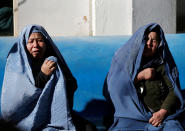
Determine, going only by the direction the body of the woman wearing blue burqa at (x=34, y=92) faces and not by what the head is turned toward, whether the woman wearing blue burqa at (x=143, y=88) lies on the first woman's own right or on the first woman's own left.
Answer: on the first woman's own left

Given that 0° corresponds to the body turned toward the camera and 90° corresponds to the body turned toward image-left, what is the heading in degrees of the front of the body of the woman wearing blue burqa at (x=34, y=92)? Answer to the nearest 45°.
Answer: approximately 0°
